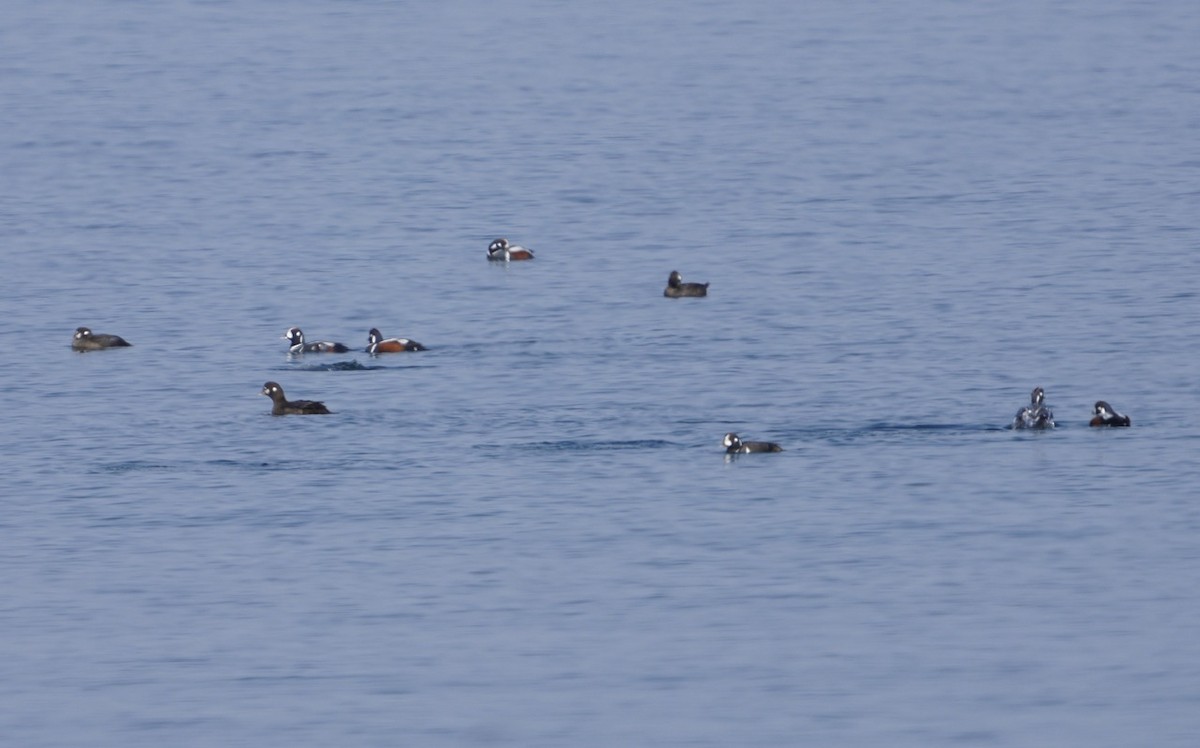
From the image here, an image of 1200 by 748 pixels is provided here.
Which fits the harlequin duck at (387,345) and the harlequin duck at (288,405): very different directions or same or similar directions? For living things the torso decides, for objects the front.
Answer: same or similar directions

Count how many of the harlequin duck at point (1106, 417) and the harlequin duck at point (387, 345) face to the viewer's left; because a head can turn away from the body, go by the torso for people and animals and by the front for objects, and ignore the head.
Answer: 2

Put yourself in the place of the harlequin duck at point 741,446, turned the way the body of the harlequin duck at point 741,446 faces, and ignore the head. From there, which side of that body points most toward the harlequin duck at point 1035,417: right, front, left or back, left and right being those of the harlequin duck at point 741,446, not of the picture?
back

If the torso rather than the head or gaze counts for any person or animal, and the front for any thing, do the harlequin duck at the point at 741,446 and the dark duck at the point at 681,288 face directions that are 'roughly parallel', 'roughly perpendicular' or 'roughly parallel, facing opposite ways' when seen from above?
roughly parallel

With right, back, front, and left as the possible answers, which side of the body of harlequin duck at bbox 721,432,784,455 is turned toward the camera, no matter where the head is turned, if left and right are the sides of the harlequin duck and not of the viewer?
left

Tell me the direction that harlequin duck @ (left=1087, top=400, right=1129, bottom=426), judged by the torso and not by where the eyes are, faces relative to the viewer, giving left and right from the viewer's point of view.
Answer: facing to the left of the viewer

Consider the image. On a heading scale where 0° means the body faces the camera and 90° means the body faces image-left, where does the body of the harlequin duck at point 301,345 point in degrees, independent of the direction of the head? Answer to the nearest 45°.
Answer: approximately 90°

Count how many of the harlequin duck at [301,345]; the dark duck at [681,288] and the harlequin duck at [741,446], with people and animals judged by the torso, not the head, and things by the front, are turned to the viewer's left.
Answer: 3

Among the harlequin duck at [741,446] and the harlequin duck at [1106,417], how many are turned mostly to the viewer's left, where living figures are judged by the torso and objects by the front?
2

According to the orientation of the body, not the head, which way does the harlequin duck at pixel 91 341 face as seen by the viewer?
to the viewer's left

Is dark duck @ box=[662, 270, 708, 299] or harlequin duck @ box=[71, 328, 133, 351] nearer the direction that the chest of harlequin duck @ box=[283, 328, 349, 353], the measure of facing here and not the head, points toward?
the harlequin duck

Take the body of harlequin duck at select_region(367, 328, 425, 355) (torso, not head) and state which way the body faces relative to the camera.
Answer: to the viewer's left

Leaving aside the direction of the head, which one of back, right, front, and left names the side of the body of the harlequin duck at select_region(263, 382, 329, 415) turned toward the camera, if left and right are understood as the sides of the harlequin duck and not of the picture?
left
